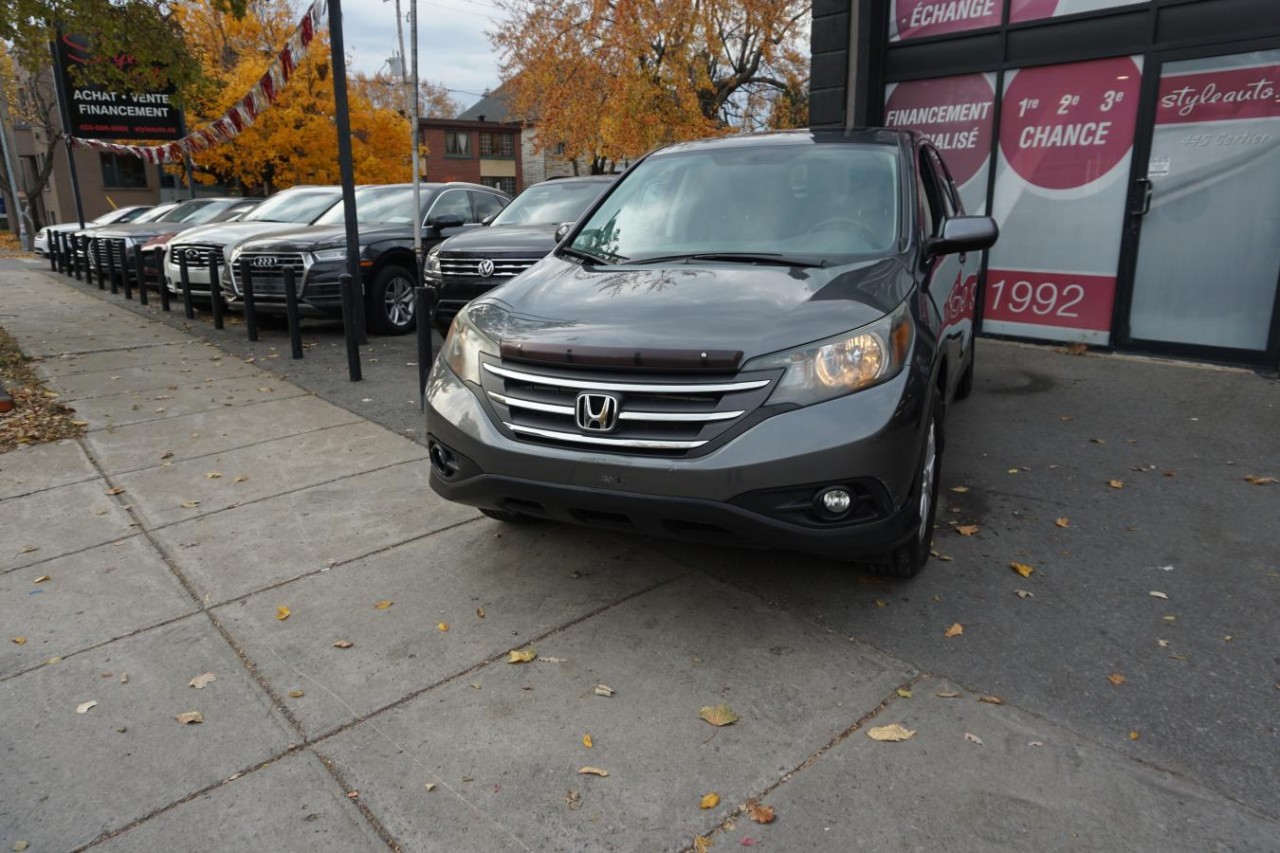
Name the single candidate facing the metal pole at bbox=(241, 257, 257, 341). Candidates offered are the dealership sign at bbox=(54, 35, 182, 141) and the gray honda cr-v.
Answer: the dealership sign

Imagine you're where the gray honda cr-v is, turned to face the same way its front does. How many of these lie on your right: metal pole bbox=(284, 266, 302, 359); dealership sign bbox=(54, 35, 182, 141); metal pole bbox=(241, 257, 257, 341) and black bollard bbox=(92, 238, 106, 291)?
4

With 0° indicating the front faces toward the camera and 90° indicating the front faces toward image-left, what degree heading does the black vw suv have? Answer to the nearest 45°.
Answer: approximately 45°

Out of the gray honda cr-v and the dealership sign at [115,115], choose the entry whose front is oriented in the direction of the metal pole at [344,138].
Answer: the dealership sign

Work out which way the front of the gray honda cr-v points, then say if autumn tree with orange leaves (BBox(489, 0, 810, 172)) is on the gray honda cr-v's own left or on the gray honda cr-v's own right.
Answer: on the gray honda cr-v's own right

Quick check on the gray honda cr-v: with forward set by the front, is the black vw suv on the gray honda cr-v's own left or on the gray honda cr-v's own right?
on the gray honda cr-v's own right

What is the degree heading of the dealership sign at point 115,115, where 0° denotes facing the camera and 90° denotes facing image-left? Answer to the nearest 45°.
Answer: approximately 0°

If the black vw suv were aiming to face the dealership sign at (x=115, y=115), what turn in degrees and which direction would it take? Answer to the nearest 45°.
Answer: approximately 90° to its right

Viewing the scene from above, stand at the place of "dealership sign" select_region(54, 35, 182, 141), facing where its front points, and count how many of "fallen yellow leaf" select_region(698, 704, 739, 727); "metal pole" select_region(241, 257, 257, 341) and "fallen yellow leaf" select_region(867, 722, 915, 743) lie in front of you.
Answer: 3

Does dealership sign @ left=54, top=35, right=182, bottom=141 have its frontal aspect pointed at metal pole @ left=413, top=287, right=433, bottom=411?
yes

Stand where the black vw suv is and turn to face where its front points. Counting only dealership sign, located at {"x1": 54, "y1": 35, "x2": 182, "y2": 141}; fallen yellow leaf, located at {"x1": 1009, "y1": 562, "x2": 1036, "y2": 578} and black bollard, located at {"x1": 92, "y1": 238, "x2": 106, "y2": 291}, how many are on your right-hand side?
2

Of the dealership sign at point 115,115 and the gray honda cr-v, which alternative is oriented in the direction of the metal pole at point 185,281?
the dealership sign

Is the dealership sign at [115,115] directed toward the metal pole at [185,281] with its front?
yes

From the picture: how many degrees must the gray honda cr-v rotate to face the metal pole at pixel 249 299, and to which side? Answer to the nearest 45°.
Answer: approximately 90° to its right
